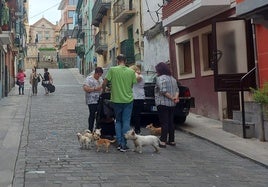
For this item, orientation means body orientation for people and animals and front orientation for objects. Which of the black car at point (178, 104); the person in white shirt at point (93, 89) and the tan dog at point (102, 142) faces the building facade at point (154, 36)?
the black car

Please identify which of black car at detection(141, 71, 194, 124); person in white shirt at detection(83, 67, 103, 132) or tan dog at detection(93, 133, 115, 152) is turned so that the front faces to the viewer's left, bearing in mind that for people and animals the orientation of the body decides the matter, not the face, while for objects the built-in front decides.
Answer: the tan dog

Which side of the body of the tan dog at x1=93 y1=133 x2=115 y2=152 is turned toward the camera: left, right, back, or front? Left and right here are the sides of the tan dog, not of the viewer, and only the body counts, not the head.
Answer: left

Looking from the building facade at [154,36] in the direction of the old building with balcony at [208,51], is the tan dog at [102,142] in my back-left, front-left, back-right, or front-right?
front-right

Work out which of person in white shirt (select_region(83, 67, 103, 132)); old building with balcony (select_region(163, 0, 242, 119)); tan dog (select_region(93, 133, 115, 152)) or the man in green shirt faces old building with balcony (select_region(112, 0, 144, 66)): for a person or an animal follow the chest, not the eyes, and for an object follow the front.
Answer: the man in green shirt

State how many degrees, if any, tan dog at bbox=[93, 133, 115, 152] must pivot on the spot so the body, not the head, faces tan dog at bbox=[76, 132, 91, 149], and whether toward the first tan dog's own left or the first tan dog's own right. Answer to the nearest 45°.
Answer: approximately 45° to the first tan dog's own right

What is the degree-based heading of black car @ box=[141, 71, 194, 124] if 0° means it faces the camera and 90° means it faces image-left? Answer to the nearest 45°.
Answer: approximately 180°

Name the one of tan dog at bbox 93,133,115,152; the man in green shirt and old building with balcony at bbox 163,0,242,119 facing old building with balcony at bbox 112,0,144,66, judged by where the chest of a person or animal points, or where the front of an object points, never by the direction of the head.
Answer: the man in green shirt

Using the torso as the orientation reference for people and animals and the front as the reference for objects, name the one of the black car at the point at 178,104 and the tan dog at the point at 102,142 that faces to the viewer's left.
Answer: the tan dog

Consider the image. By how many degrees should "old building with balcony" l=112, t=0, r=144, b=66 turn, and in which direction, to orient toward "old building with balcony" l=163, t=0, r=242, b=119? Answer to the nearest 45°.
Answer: approximately 45° to its left

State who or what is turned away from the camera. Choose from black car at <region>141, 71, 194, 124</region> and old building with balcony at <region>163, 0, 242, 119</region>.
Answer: the black car

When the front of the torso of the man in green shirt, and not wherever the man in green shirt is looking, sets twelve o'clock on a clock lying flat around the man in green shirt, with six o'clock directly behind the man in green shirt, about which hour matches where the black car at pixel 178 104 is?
The black car is roughly at 1 o'clock from the man in green shirt.

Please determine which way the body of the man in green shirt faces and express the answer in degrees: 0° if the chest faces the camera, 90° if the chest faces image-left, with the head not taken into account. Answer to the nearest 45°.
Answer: approximately 180°

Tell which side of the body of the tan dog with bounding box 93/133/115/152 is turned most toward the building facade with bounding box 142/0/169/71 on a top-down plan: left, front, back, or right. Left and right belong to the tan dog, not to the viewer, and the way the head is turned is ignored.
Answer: right
